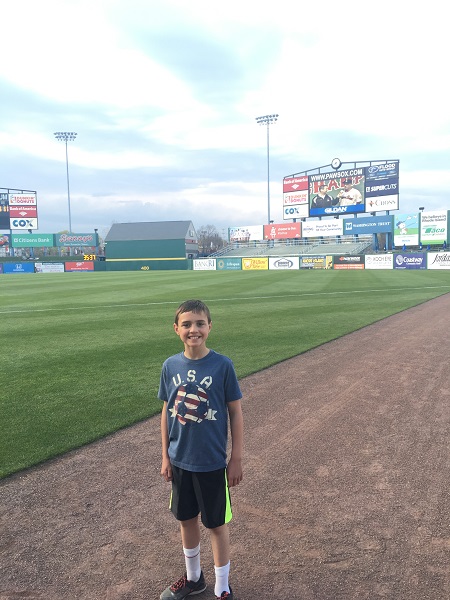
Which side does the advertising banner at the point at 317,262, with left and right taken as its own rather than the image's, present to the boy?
front

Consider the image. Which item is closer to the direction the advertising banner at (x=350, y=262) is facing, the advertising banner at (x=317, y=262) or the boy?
the boy

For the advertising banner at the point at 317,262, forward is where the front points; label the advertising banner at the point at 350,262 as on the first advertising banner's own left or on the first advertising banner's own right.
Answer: on the first advertising banner's own left

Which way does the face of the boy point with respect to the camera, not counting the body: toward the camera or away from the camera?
toward the camera

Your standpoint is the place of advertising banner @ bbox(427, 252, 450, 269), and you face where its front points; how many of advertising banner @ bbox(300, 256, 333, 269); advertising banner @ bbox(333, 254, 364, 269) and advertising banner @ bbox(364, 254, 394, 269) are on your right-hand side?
3

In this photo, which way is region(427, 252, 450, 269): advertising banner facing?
toward the camera

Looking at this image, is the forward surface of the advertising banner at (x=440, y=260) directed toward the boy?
yes

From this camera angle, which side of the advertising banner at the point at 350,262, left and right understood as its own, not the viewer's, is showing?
front

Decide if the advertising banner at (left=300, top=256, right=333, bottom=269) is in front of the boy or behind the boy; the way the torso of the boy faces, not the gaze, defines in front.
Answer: behind

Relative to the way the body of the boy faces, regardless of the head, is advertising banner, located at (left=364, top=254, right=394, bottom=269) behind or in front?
behind

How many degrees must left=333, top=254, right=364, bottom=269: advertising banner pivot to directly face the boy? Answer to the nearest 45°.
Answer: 0° — it already faces them

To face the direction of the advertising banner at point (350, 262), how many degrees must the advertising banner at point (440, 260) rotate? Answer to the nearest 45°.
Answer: approximately 90° to its right

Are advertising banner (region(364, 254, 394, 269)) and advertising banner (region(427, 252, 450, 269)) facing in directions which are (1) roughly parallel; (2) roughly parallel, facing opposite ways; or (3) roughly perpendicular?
roughly parallel

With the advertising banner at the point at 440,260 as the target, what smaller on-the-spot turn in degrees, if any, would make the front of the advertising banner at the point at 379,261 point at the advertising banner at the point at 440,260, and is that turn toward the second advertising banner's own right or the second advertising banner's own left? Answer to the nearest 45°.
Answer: approximately 90° to the second advertising banner's own left

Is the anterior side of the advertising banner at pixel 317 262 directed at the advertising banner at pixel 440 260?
no

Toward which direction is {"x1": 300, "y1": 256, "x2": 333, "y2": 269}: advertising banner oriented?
toward the camera
